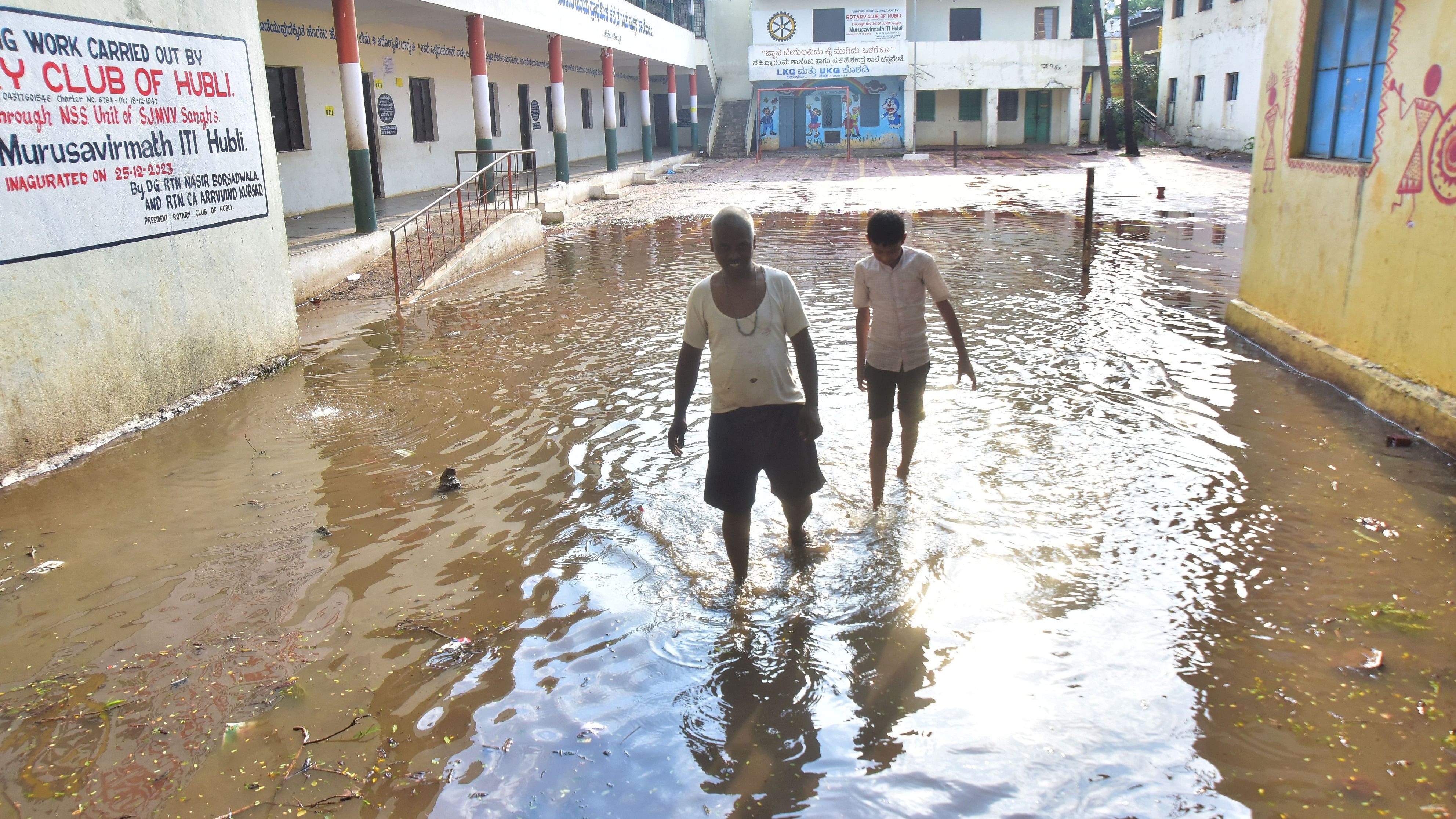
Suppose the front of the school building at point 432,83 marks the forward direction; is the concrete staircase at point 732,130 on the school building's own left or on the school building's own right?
on the school building's own left

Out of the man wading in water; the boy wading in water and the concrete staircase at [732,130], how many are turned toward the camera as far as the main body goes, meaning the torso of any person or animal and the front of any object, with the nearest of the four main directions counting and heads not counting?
3

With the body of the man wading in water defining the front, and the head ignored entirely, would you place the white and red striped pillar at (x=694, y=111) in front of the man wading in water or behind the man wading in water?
behind

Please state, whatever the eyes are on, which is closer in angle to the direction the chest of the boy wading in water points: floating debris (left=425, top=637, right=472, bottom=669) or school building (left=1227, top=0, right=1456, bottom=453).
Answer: the floating debris

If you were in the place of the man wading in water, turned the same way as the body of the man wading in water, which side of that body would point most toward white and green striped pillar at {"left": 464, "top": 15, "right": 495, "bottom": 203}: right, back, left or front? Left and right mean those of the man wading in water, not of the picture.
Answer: back

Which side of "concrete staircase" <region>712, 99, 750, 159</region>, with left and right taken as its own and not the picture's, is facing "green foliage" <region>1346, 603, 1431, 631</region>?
front

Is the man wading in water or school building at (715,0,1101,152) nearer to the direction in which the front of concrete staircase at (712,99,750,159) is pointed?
the man wading in water

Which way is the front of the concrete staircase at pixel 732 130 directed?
toward the camera

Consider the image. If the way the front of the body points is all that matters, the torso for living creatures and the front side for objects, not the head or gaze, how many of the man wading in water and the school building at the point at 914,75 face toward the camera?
2

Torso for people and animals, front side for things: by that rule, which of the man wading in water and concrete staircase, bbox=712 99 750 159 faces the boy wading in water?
the concrete staircase

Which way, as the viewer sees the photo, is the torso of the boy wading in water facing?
toward the camera

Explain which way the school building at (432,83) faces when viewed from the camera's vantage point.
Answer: facing the viewer and to the right of the viewer

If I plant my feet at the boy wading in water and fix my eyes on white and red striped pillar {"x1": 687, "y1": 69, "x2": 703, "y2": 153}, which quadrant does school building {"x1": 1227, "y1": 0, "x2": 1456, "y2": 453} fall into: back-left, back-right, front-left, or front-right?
front-right

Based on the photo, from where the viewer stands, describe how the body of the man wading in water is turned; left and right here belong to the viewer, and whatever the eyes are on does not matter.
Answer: facing the viewer

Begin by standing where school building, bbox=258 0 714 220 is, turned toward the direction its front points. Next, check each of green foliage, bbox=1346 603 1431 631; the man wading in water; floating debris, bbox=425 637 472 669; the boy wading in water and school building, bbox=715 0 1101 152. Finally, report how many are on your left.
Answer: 1
